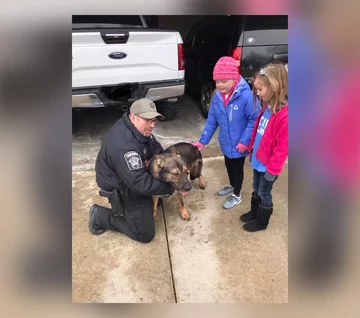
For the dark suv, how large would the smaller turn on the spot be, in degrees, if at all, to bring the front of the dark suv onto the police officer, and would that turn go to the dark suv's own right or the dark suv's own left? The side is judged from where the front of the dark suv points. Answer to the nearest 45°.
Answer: approximately 135° to the dark suv's own left

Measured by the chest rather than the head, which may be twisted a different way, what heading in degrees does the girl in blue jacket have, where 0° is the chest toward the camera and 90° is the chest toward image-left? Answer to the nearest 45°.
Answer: approximately 45°

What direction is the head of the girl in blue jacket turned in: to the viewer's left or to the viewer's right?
to the viewer's left

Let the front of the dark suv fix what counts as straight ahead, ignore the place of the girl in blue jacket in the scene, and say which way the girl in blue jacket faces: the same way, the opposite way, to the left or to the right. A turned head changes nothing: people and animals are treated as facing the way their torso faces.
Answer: to the left

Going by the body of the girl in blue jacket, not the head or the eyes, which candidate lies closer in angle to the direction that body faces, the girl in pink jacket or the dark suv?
the girl in pink jacket

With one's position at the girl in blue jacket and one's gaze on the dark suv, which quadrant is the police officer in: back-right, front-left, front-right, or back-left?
back-left

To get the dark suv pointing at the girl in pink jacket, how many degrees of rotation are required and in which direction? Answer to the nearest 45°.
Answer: approximately 135° to its left

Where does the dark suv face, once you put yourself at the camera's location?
facing away from the viewer and to the left of the viewer
